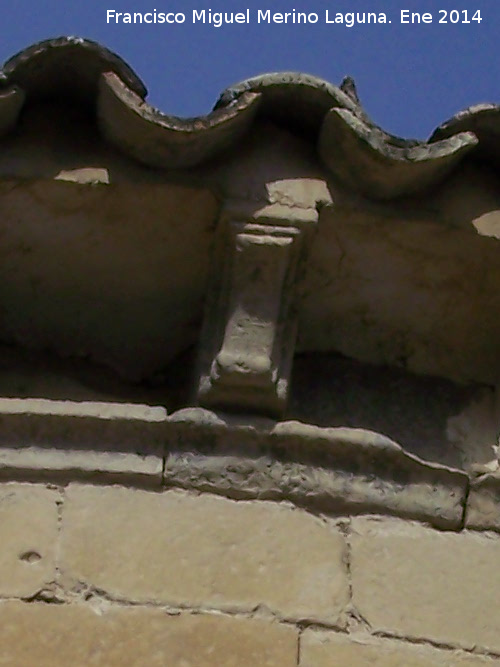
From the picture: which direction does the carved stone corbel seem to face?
toward the camera

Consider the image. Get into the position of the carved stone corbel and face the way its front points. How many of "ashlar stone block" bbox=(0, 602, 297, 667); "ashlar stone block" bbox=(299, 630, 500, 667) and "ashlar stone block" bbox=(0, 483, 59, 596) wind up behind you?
0

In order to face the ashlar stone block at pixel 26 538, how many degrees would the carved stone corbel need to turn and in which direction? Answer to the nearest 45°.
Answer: approximately 45° to its right

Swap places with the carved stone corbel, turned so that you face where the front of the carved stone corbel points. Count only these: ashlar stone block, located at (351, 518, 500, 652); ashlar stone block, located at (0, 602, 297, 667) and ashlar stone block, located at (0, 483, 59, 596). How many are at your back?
0
